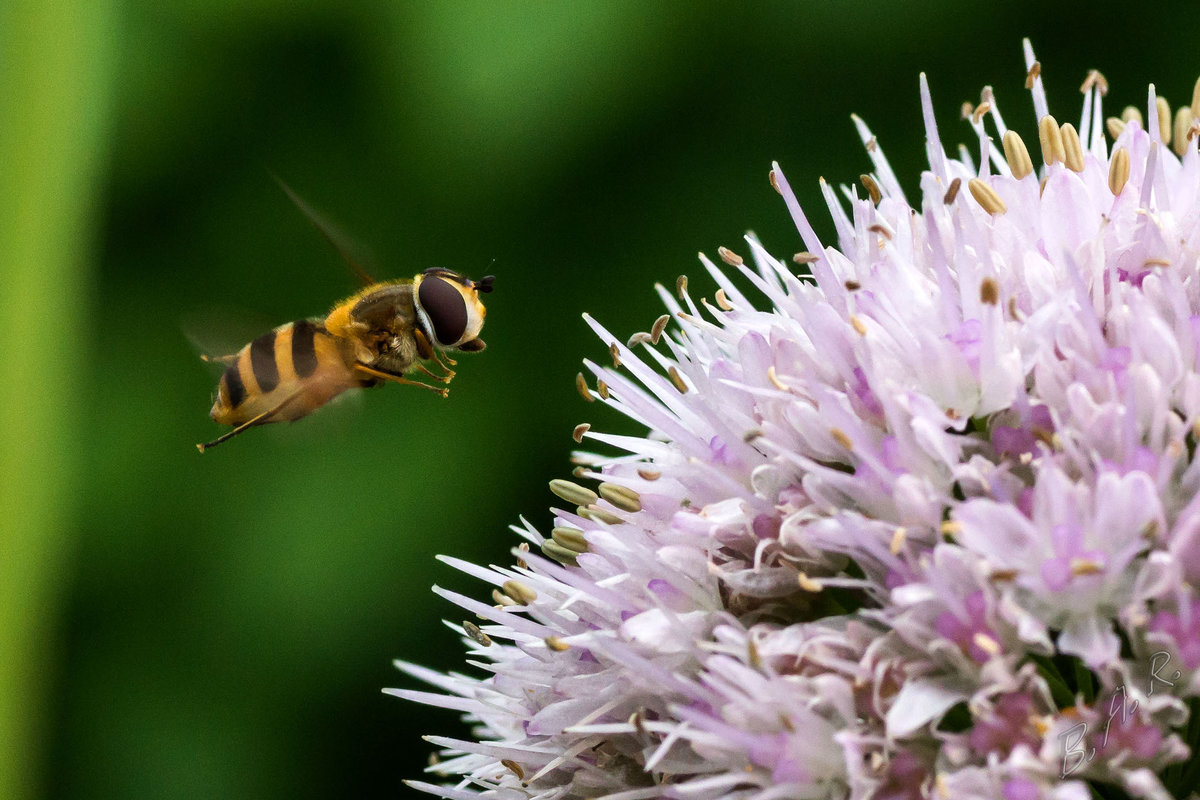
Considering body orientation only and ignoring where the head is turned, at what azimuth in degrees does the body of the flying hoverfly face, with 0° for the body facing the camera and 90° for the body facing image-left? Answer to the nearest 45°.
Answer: approximately 270°

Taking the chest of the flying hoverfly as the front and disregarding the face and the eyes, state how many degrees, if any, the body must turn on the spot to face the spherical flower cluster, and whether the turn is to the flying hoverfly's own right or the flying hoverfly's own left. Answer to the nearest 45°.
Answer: approximately 45° to the flying hoverfly's own right
